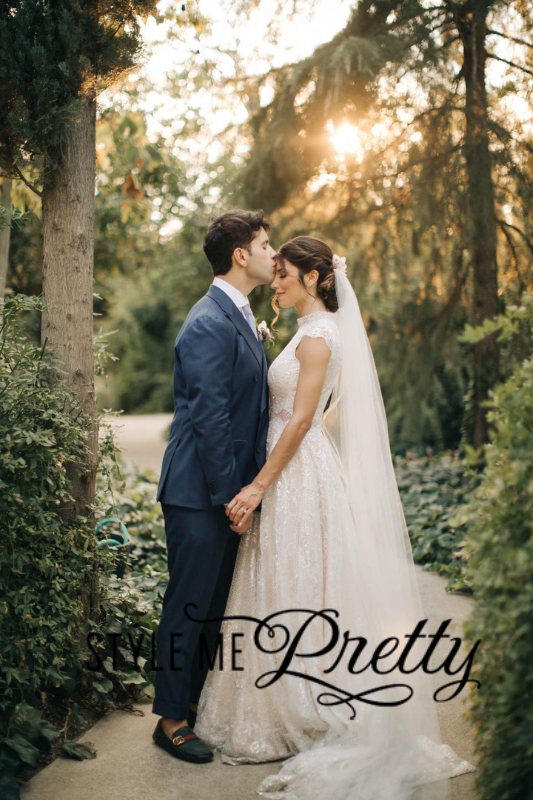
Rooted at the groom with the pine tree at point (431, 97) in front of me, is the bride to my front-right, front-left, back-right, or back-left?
front-right

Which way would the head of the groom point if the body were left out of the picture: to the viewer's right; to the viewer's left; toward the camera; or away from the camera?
to the viewer's right

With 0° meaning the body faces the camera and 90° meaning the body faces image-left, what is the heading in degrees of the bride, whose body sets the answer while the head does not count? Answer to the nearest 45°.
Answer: approximately 90°

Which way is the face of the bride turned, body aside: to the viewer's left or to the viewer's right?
to the viewer's left

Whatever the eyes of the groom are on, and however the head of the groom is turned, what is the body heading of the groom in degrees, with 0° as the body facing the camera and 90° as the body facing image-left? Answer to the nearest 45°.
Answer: approximately 270°

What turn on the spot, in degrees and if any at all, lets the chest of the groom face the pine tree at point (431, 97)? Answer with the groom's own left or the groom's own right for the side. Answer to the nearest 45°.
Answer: approximately 45° to the groom's own left

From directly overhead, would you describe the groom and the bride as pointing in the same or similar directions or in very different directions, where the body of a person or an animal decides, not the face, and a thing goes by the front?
very different directions

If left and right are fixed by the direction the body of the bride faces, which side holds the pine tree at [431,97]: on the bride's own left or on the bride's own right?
on the bride's own right
